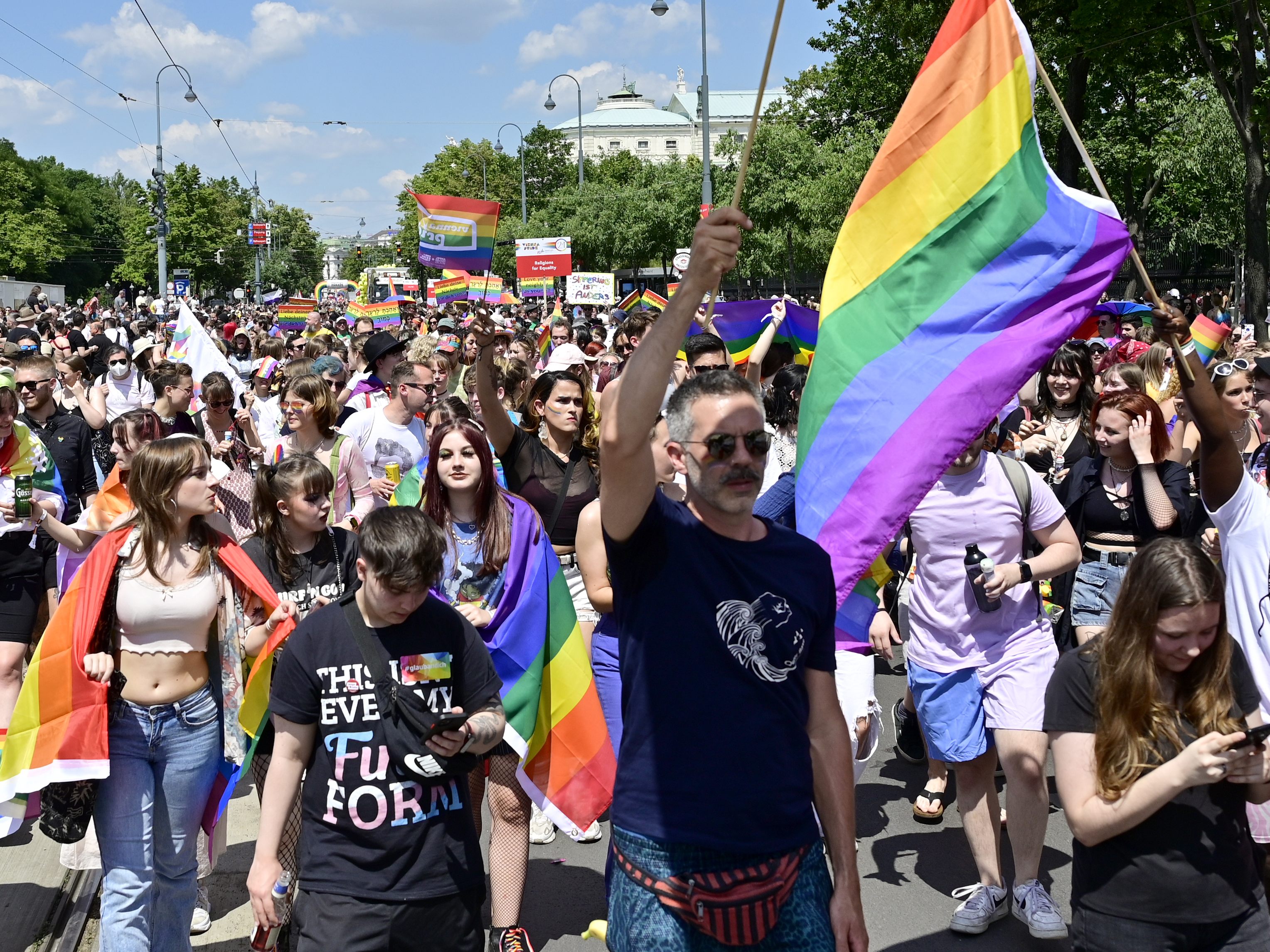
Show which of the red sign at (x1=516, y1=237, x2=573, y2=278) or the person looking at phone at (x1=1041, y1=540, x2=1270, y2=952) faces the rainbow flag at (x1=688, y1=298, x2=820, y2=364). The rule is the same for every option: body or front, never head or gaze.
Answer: the red sign

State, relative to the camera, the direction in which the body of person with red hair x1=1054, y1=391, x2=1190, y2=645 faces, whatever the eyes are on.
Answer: toward the camera

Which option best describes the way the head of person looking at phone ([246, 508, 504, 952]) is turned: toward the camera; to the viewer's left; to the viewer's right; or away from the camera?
toward the camera

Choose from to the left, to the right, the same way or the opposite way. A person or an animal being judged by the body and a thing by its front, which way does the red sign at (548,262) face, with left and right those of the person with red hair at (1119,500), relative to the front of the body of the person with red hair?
the same way

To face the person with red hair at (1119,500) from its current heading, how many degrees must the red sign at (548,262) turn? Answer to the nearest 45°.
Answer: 0° — it already faces them

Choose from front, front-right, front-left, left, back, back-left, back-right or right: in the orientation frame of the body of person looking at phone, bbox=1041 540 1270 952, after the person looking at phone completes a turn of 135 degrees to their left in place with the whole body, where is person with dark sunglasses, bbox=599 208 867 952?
back-left

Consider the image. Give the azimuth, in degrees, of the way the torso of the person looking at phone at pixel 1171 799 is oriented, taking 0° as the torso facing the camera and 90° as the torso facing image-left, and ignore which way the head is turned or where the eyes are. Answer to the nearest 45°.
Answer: approximately 315°

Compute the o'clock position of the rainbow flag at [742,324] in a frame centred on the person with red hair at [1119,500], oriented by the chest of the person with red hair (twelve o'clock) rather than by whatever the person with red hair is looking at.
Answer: The rainbow flag is roughly at 5 o'clock from the person with red hair.

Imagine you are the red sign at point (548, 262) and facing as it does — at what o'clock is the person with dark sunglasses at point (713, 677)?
The person with dark sunglasses is roughly at 12 o'clock from the red sign.

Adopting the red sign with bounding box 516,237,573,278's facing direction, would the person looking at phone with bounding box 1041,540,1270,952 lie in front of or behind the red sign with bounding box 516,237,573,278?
in front

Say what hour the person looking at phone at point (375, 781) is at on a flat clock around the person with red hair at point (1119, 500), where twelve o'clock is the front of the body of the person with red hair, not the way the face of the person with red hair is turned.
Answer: The person looking at phone is roughly at 1 o'clock from the person with red hair.

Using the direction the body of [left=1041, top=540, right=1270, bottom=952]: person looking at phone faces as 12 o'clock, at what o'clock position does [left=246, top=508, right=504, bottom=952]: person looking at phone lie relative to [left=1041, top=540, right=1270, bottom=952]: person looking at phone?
[left=246, top=508, right=504, bottom=952]: person looking at phone is roughly at 4 o'clock from [left=1041, top=540, right=1270, bottom=952]: person looking at phone.

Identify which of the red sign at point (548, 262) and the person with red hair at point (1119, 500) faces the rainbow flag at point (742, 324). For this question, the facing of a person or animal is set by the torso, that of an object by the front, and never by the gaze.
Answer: the red sign
